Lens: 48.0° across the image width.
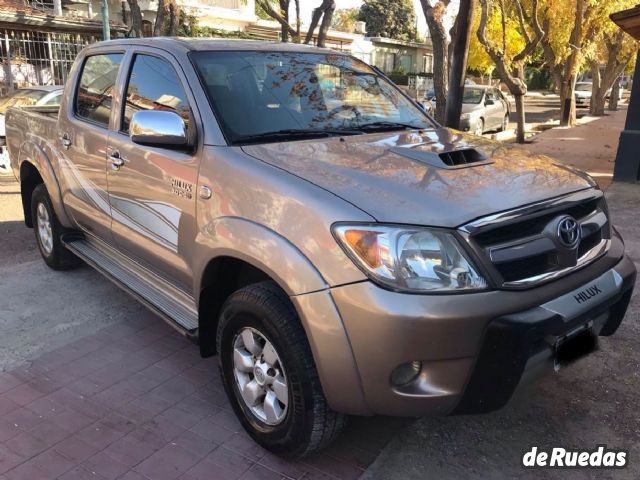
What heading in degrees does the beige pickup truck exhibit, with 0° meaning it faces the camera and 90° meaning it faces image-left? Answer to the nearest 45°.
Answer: approximately 315°

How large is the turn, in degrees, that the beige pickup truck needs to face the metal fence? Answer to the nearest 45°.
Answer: approximately 180°

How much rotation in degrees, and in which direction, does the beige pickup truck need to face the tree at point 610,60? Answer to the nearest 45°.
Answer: approximately 90° to its left

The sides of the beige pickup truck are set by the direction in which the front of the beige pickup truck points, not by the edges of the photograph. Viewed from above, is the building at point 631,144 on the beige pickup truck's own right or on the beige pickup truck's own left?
on the beige pickup truck's own left

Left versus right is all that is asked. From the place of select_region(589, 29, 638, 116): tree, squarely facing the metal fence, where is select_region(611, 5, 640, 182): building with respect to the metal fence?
left
